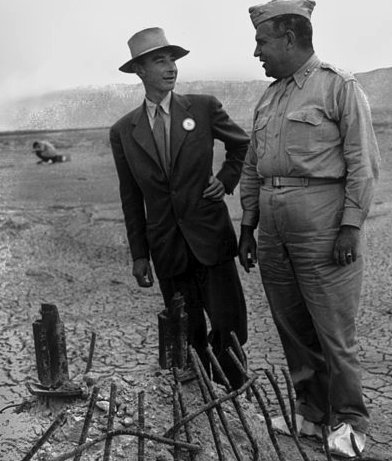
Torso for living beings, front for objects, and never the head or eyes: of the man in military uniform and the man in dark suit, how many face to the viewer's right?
0

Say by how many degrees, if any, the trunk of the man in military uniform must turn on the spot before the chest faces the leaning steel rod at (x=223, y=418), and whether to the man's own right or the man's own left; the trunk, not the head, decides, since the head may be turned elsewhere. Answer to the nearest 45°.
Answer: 0° — they already face it

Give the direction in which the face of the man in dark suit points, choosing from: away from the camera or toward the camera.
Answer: toward the camera

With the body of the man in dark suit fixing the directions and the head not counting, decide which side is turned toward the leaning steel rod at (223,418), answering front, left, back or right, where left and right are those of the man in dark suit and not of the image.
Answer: front

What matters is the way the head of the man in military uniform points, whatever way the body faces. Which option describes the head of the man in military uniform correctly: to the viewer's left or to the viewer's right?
to the viewer's left

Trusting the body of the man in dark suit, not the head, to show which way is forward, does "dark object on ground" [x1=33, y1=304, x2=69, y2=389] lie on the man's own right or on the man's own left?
on the man's own right

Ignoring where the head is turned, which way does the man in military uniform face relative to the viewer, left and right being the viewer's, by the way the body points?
facing the viewer and to the left of the viewer

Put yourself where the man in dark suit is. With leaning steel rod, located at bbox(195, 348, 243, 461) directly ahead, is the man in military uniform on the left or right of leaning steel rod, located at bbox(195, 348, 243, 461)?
left

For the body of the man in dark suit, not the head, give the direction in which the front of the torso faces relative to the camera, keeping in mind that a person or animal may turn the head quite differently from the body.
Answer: toward the camera

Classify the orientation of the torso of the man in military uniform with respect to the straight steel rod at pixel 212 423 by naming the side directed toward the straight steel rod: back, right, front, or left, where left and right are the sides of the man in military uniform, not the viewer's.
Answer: front
